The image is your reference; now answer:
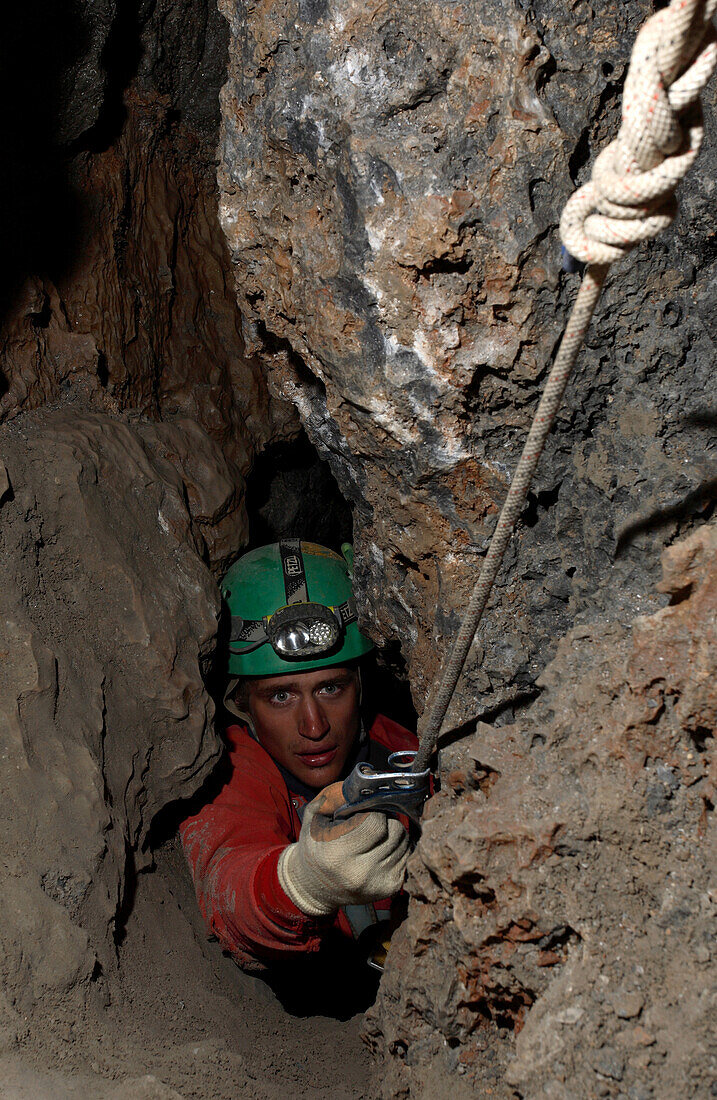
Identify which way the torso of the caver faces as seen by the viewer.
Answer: toward the camera
